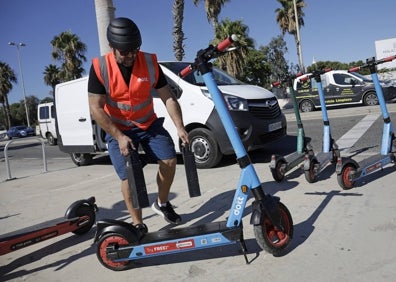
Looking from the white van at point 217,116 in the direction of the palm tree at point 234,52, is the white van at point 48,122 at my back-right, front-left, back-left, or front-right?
front-left

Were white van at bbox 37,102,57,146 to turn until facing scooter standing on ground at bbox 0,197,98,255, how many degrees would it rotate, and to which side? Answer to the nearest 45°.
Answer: approximately 135° to its right

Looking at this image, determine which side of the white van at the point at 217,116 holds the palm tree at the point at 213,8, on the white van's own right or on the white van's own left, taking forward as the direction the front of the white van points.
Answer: on the white van's own left

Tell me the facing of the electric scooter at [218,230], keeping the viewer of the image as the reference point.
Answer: facing to the right of the viewer

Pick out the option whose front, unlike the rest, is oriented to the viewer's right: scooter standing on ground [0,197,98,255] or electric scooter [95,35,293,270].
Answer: the electric scooter

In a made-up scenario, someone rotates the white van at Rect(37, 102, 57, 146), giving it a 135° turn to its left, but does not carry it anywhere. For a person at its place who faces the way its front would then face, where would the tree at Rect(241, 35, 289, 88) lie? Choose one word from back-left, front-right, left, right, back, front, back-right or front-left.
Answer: back-right

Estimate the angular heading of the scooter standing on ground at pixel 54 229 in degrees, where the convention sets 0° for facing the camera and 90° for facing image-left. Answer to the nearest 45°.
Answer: approximately 45°
